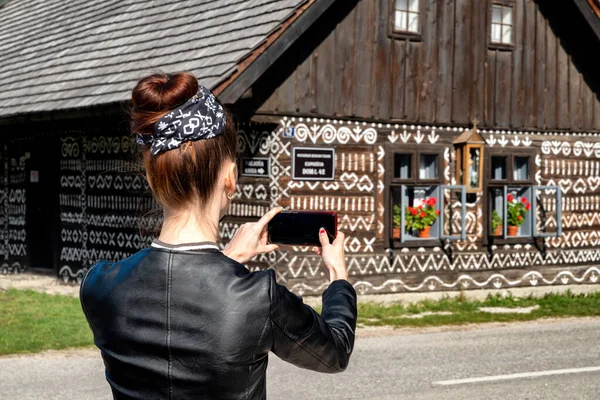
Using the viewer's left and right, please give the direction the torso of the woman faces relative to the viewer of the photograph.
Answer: facing away from the viewer and to the right of the viewer

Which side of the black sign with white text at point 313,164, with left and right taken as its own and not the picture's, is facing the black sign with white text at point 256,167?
right

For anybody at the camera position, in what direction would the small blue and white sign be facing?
facing the viewer

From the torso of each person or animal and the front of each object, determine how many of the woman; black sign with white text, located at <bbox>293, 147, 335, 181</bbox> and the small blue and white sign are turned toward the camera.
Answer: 2

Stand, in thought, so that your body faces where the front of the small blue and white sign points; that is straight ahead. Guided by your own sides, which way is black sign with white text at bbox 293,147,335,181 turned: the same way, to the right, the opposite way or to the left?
the same way

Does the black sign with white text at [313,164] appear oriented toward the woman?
yes

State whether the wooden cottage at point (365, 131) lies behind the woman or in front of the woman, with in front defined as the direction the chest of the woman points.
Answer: in front

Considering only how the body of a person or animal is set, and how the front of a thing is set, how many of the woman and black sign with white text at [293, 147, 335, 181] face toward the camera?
1

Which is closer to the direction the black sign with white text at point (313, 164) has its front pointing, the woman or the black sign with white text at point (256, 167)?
the woman

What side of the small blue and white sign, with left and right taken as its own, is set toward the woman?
front

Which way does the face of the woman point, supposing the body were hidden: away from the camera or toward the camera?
away from the camera

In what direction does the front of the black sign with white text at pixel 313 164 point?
toward the camera

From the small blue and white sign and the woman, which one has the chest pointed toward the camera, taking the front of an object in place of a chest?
the small blue and white sign

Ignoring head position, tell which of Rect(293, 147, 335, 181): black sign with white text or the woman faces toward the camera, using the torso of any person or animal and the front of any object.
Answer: the black sign with white text
